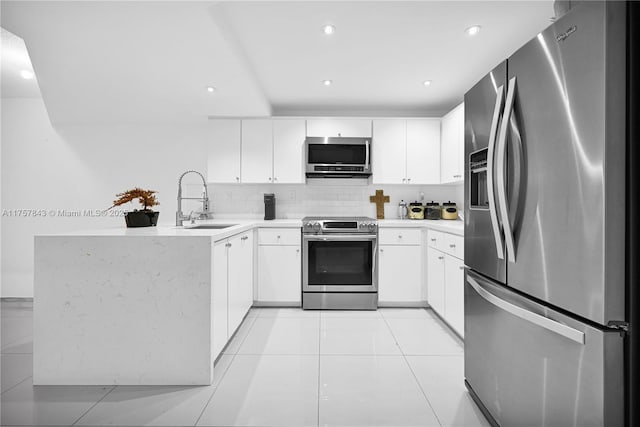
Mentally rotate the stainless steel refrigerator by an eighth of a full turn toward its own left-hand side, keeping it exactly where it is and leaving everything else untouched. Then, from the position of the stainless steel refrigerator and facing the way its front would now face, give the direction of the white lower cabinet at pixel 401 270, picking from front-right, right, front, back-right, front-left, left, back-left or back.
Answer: back-right

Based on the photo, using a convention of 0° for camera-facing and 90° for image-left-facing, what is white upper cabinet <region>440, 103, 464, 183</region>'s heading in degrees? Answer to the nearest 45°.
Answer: approximately 45°

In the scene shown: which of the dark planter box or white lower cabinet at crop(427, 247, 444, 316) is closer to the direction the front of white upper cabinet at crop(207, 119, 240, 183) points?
the dark planter box

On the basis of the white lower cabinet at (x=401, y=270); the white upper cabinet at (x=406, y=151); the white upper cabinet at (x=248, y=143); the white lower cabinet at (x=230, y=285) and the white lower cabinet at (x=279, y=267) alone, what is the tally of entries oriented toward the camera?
4

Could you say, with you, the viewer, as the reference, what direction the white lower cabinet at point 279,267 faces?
facing the viewer

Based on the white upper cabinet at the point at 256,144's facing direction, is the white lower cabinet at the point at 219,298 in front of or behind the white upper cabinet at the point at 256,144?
in front

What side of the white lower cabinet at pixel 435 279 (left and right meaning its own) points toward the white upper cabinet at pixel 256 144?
front

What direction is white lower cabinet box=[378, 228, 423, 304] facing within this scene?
toward the camera

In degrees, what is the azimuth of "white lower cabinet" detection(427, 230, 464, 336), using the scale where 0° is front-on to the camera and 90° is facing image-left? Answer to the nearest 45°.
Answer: approximately 45°

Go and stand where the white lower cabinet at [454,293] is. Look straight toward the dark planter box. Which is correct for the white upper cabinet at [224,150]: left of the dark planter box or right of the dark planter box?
right

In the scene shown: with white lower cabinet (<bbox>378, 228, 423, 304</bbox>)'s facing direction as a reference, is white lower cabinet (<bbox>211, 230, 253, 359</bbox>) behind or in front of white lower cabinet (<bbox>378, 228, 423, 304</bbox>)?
in front

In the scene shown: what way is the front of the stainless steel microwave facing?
toward the camera

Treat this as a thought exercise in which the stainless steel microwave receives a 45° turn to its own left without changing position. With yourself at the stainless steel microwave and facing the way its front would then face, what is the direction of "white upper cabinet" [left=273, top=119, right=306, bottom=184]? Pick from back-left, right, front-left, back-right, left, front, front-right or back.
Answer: back-right

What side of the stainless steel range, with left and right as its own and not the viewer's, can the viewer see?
front
